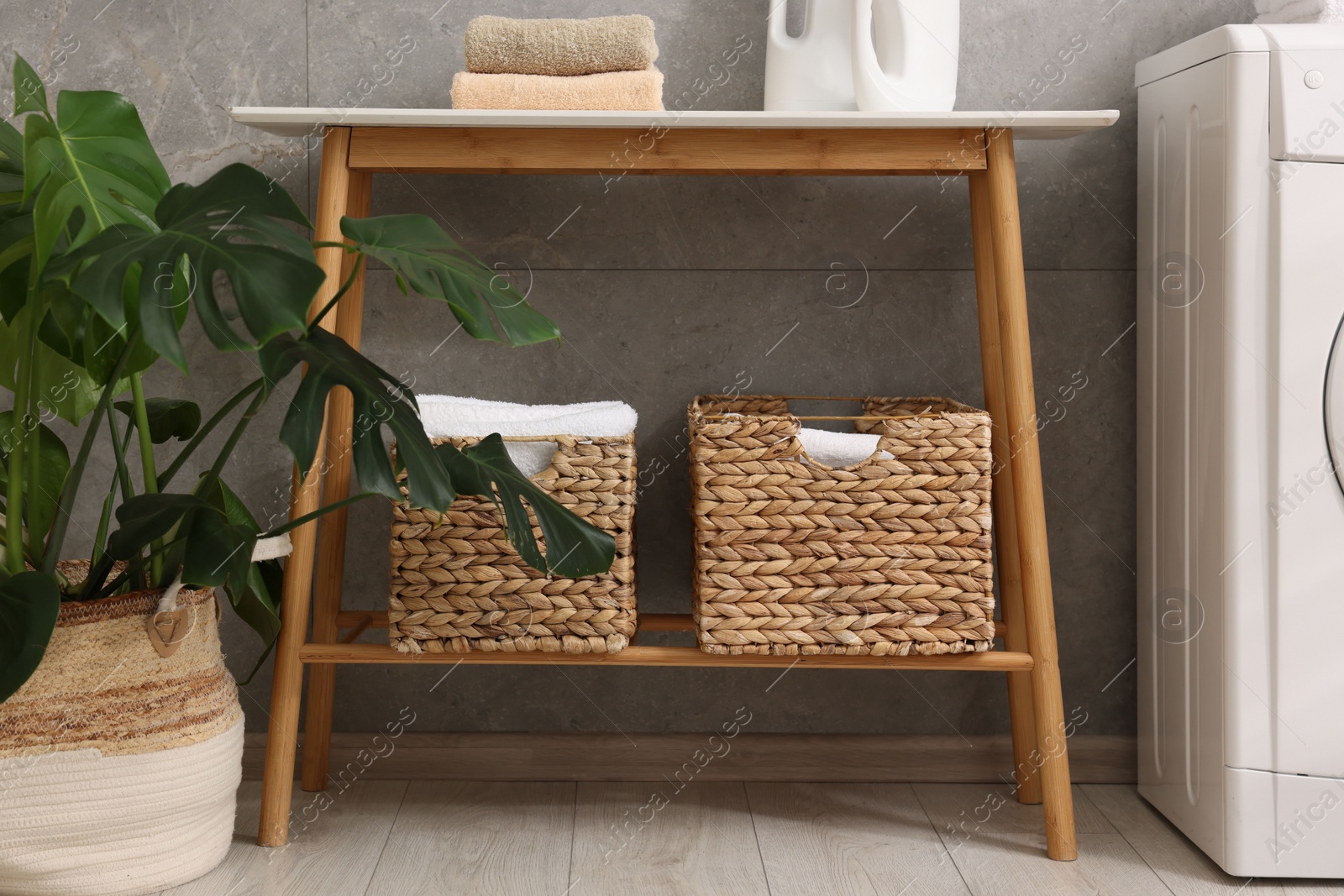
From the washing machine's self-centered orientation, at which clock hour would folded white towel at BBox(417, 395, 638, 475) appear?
The folded white towel is roughly at 2 o'clock from the washing machine.

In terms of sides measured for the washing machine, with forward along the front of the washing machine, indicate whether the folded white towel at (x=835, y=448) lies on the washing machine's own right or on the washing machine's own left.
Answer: on the washing machine's own right

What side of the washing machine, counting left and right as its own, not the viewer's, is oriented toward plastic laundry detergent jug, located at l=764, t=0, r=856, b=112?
right

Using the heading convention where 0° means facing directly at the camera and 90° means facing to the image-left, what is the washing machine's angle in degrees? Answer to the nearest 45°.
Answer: approximately 0°

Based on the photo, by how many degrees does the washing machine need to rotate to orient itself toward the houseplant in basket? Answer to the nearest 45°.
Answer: approximately 45° to its right

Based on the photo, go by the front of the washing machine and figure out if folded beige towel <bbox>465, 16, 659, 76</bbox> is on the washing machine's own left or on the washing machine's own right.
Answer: on the washing machine's own right

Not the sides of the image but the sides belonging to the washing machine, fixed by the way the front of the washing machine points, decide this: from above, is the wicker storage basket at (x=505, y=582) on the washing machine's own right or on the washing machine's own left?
on the washing machine's own right

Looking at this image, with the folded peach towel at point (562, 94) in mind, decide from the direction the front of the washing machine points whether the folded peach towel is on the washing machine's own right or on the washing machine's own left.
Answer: on the washing machine's own right

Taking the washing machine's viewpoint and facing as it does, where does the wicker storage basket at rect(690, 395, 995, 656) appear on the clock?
The wicker storage basket is roughly at 2 o'clock from the washing machine.
